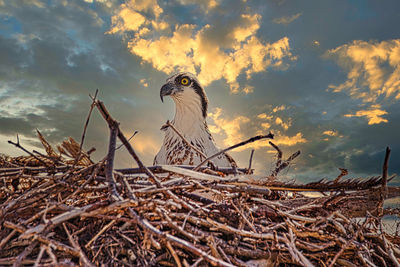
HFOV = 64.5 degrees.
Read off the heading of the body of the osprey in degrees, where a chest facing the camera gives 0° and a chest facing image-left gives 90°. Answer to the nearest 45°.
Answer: approximately 45°
